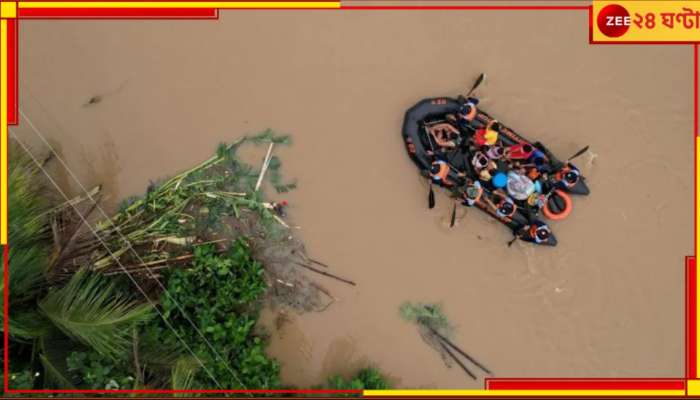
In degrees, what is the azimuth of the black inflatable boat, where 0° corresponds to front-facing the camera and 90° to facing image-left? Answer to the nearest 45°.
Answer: approximately 135°

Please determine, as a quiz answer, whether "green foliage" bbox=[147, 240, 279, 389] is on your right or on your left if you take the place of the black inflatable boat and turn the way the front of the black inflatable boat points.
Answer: on your left

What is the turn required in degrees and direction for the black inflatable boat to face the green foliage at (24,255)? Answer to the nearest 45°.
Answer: approximately 90° to its left

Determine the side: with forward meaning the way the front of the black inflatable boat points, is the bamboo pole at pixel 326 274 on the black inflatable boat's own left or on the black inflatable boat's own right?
on the black inflatable boat's own left

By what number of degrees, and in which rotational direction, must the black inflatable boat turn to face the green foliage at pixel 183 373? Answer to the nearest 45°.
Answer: approximately 90° to its left

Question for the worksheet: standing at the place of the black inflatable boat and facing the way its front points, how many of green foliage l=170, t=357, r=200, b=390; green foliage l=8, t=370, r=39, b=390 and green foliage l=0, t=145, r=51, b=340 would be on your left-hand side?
3

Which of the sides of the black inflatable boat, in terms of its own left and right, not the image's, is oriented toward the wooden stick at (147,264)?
left

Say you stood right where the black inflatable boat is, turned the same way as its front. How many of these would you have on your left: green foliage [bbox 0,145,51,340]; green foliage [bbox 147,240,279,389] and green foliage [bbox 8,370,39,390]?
3

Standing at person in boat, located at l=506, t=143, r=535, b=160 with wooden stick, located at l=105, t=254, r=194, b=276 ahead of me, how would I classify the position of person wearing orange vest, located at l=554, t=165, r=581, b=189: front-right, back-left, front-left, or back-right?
back-left
